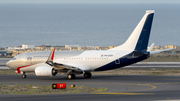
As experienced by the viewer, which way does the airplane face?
facing away from the viewer and to the left of the viewer
